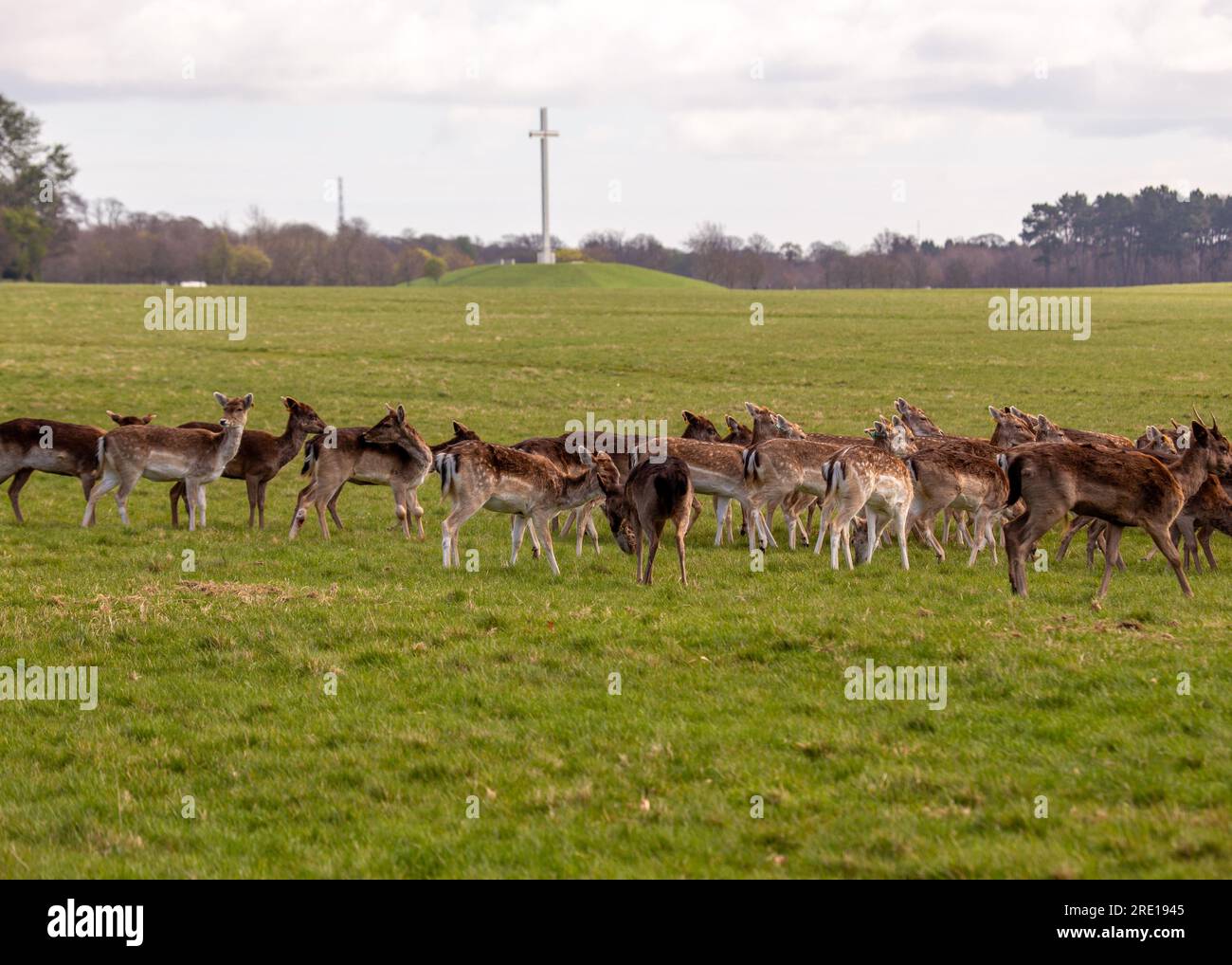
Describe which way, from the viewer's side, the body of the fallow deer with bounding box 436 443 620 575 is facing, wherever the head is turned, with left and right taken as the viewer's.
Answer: facing to the right of the viewer

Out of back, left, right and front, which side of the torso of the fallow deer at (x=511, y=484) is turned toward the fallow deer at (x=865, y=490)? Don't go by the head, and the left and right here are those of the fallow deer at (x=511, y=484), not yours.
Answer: front

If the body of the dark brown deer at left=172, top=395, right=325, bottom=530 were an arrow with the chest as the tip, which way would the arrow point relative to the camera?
to the viewer's right

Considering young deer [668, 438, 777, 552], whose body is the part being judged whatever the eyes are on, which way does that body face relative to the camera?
to the viewer's left

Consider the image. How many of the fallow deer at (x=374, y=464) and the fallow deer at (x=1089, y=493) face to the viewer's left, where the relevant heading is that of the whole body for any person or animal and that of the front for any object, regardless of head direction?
0

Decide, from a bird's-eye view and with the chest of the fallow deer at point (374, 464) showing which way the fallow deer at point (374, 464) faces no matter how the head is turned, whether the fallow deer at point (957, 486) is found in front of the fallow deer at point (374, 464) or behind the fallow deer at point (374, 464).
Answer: in front

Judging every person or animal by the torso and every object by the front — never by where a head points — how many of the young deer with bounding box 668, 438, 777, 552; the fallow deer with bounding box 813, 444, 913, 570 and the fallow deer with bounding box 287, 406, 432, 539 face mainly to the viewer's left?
1

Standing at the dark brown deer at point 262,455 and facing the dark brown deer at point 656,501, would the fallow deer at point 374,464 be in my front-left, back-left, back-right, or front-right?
front-left

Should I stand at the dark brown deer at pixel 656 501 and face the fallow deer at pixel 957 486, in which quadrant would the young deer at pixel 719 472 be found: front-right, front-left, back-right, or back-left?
front-left

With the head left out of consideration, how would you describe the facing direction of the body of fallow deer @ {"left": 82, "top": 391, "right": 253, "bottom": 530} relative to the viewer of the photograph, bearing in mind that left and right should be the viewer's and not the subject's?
facing to the right of the viewer

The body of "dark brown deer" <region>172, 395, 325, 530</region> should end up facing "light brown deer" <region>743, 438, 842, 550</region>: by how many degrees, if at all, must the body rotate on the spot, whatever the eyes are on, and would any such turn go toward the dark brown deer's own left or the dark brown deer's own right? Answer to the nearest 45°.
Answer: approximately 45° to the dark brown deer's own right

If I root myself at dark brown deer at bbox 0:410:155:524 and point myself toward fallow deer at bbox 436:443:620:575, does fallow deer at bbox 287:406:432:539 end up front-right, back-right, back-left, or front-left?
front-left
